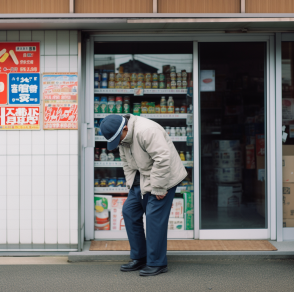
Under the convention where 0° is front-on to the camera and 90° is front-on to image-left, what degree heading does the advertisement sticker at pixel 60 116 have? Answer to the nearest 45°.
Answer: approximately 0°

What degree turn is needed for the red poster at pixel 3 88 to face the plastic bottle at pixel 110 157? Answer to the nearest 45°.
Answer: approximately 90° to its left

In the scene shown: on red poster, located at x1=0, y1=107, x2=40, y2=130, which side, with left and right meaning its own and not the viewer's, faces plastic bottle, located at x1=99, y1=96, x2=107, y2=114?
left

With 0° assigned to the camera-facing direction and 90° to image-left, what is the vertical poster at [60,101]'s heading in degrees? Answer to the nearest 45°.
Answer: approximately 0°

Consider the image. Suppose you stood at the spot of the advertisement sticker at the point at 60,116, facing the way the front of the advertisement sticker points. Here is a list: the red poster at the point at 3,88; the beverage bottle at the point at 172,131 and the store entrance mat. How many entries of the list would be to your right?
1

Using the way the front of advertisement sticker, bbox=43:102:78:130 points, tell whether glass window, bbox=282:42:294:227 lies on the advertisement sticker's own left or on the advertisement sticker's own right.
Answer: on the advertisement sticker's own left
